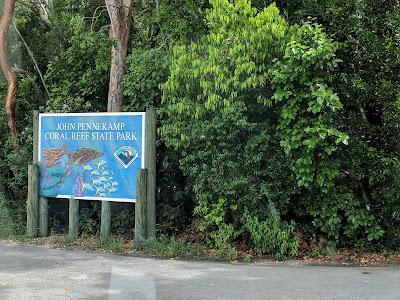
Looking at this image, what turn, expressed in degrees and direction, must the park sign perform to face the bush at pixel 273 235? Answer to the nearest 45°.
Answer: approximately 45° to its left

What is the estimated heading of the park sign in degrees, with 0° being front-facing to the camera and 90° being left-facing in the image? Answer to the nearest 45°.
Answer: approximately 0°
